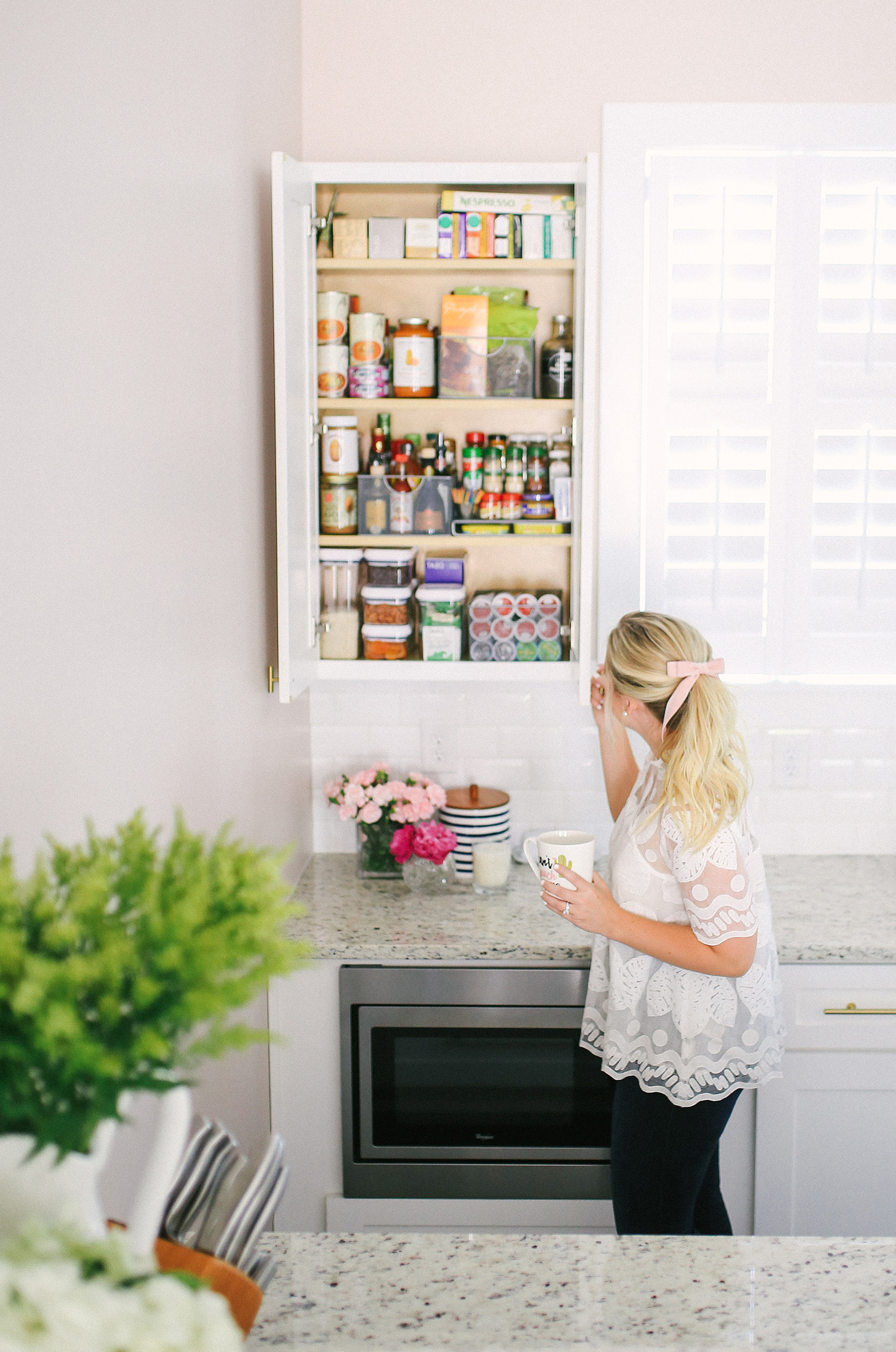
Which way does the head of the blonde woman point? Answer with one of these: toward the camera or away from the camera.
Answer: away from the camera

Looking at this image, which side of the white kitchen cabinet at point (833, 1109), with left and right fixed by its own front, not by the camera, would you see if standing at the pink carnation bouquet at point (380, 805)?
right

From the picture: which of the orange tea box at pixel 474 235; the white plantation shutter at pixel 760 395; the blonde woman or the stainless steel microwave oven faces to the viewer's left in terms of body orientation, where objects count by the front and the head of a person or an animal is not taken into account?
the blonde woman

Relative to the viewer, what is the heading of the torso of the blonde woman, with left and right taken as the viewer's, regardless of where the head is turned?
facing to the left of the viewer

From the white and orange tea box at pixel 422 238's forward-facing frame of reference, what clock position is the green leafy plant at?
The green leafy plant is roughly at 12 o'clock from the white and orange tea box.
